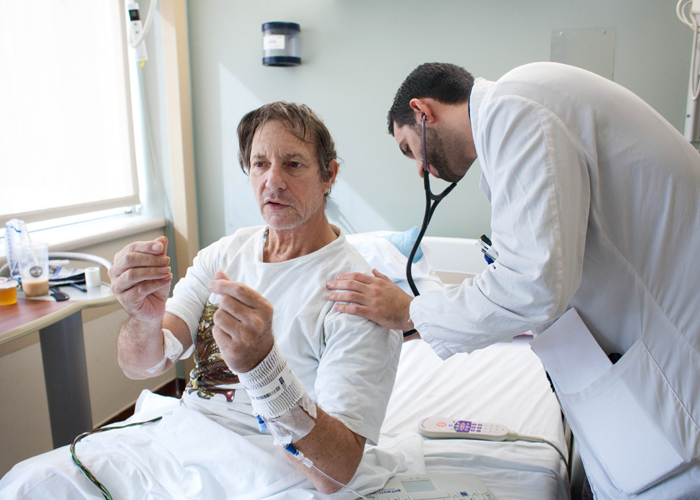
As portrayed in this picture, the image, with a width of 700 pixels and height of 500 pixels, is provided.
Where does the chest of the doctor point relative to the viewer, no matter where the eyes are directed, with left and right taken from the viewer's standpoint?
facing to the left of the viewer

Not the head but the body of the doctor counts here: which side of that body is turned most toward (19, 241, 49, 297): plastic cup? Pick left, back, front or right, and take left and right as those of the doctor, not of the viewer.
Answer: front

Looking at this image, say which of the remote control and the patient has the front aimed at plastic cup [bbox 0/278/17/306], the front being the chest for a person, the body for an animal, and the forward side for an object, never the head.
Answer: the remote control

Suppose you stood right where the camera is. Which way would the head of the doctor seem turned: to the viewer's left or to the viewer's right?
to the viewer's left

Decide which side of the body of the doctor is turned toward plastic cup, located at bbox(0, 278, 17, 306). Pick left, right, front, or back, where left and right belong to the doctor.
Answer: front

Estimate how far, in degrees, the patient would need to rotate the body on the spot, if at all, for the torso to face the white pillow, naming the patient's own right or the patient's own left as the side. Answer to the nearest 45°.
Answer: approximately 180°

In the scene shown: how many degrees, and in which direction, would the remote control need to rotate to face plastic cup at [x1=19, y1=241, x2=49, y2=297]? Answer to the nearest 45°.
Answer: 0° — it already faces it

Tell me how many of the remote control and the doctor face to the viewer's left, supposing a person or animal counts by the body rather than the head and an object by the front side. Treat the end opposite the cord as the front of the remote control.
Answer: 2

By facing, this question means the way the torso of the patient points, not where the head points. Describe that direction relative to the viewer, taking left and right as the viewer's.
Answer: facing the viewer and to the left of the viewer

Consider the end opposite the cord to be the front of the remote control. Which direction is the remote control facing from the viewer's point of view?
to the viewer's left

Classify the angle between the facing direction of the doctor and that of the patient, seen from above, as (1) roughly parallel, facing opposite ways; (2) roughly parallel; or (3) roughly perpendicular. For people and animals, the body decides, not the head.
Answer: roughly perpendicular
